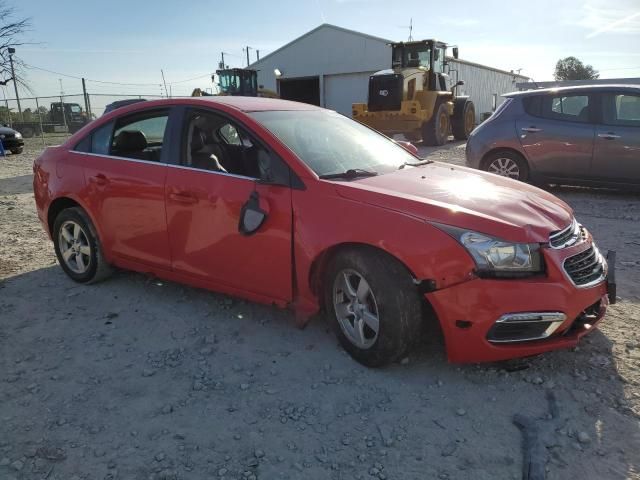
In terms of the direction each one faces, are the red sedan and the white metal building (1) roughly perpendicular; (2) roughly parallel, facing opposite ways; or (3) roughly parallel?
roughly perpendicular

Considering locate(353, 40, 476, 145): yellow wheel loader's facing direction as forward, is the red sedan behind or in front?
behind

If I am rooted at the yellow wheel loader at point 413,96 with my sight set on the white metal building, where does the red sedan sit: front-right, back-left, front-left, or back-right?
back-left

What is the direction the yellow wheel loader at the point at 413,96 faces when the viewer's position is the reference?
facing away from the viewer and to the right of the viewer

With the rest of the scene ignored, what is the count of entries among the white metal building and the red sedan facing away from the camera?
0

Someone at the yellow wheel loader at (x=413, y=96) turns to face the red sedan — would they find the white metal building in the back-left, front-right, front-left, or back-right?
back-right

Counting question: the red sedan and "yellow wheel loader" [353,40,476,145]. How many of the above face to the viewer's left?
0

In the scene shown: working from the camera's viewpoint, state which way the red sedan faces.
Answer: facing the viewer and to the right of the viewer

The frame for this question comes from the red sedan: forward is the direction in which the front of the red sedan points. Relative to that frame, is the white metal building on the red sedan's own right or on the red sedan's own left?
on the red sedan's own left

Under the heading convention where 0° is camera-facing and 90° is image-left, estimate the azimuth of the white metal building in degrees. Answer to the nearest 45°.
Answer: approximately 45°

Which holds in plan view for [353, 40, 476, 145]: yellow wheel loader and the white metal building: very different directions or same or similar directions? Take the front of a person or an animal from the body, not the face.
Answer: very different directions

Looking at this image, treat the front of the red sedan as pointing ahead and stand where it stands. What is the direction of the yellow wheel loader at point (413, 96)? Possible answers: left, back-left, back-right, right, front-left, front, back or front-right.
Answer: back-left

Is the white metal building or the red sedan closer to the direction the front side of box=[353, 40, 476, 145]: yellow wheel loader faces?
the white metal building

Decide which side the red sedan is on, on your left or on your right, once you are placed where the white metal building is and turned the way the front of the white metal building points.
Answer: on your left
